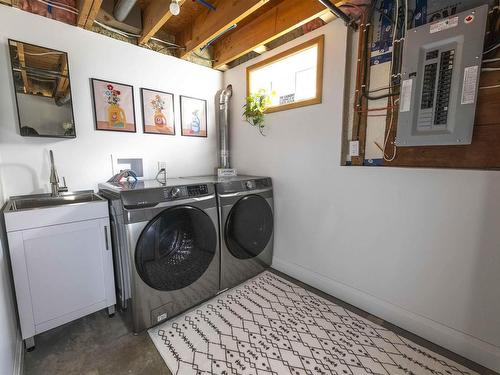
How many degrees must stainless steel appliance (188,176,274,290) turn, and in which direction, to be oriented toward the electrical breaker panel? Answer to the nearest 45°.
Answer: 0° — it already faces it

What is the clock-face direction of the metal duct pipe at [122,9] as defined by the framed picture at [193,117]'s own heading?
The metal duct pipe is roughly at 3 o'clock from the framed picture.

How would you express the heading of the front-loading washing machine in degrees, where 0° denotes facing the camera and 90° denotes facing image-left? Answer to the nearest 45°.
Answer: approximately 315°

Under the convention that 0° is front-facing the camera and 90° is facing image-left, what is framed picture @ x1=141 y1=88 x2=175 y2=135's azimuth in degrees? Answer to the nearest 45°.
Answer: approximately 0°

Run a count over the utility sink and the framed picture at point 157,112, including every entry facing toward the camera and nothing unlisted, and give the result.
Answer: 2

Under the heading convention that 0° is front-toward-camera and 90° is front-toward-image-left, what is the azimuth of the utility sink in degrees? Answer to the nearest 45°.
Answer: approximately 0°

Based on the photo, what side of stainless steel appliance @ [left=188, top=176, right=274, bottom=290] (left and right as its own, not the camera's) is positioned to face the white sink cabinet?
right
